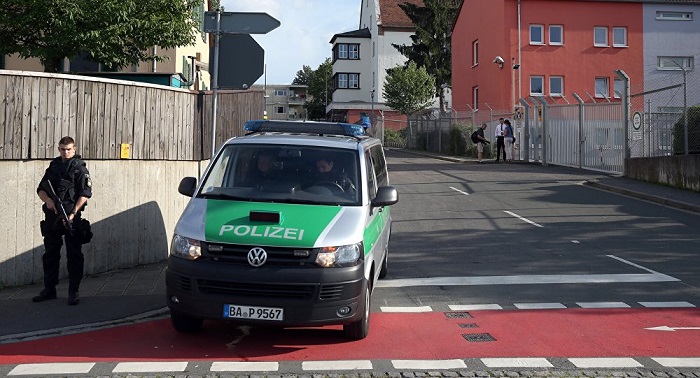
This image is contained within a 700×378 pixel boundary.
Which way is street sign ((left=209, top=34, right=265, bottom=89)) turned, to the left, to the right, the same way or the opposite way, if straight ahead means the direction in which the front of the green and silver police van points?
the opposite way

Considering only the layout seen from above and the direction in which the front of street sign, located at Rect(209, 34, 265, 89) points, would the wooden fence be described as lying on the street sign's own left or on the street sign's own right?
on the street sign's own left

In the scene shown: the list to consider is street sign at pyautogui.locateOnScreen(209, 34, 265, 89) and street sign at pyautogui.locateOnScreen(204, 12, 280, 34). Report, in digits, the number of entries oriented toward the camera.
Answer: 0

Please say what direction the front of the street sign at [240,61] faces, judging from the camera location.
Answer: facing away from the viewer

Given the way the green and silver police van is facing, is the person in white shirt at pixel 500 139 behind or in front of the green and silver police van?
behind

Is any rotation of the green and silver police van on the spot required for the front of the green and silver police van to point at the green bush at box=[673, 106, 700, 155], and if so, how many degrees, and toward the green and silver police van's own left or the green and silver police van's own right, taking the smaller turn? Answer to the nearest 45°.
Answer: approximately 135° to the green and silver police van's own left

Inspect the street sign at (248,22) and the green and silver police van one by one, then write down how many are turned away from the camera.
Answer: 1

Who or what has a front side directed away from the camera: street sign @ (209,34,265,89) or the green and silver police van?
the street sign

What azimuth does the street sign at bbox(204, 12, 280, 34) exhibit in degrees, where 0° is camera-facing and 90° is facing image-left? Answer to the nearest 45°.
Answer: approximately 180°

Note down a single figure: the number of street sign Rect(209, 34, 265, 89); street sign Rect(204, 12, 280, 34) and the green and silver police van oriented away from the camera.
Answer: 2

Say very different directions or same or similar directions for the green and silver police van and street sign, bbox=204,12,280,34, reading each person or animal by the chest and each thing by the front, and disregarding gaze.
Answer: very different directions

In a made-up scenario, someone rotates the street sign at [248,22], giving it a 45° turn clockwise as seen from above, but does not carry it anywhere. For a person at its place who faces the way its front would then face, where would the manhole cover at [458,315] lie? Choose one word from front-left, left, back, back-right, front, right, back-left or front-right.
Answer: right
